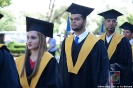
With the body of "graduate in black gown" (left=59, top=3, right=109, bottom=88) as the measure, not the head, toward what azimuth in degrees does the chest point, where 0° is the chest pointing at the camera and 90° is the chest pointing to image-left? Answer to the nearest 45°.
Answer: approximately 45°

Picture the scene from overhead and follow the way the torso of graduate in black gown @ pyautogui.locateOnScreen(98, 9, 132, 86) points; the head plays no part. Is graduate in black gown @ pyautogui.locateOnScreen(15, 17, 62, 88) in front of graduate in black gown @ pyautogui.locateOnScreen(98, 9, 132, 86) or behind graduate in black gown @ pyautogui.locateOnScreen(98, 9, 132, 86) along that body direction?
in front

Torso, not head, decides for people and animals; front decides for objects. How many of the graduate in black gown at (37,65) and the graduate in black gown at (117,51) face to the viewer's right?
0

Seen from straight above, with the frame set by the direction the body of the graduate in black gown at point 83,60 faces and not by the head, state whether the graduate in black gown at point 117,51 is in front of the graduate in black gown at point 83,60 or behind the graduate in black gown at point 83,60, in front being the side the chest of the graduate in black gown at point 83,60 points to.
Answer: behind

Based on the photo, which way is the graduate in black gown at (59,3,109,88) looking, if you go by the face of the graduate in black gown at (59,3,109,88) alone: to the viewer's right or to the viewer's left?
to the viewer's left
